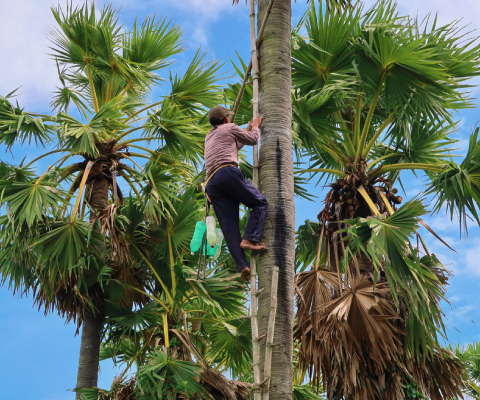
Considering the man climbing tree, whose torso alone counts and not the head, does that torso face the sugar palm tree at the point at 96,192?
no

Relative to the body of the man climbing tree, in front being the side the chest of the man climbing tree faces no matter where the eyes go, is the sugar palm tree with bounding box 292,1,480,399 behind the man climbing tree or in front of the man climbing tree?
in front

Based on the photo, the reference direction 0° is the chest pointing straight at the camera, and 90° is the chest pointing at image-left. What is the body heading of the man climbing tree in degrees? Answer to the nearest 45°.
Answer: approximately 225°

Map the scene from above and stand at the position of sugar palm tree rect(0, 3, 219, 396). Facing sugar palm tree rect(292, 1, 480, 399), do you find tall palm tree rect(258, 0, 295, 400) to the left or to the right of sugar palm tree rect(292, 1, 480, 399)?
right
